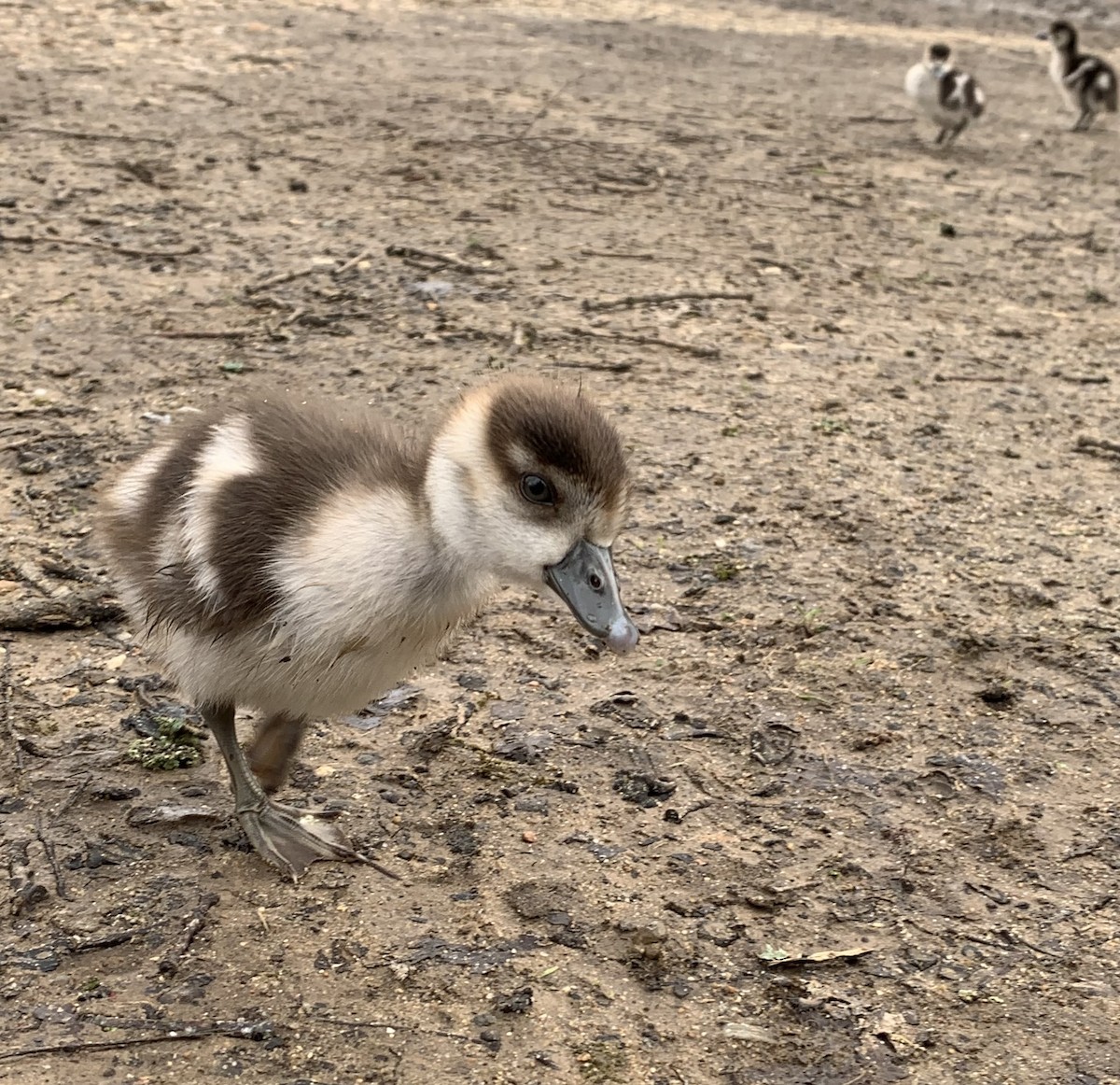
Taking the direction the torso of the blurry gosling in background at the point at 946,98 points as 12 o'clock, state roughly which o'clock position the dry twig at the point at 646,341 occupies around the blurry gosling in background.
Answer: The dry twig is roughly at 11 o'clock from the blurry gosling in background.

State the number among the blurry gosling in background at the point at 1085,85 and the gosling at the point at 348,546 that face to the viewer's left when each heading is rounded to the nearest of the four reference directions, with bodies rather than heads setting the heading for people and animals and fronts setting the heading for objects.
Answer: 1

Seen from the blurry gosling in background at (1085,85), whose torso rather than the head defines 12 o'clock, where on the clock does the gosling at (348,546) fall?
The gosling is roughly at 9 o'clock from the blurry gosling in background.

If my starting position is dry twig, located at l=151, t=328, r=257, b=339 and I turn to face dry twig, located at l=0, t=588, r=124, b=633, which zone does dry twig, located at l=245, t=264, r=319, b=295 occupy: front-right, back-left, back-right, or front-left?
back-left

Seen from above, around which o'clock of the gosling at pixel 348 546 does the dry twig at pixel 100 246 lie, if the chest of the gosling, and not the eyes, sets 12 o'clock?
The dry twig is roughly at 7 o'clock from the gosling.

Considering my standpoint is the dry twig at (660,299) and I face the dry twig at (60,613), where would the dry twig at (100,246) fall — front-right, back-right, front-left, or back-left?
front-right

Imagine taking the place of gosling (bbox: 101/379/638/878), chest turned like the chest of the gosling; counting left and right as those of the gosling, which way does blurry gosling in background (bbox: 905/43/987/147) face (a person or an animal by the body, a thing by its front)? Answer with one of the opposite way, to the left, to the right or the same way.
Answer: to the right

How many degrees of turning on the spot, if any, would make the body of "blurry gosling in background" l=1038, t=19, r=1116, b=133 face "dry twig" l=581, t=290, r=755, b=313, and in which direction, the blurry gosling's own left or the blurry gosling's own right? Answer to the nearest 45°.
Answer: approximately 90° to the blurry gosling's own left

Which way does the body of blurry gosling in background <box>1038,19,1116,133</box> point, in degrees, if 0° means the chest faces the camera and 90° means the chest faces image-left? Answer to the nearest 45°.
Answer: approximately 90°

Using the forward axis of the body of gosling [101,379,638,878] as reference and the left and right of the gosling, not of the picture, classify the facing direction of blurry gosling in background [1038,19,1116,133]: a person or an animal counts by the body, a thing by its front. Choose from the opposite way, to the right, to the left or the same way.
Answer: the opposite way

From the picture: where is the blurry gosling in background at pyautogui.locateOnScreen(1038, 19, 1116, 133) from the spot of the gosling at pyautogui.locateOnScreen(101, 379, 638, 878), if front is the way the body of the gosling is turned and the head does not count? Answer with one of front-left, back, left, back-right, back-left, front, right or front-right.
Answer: left

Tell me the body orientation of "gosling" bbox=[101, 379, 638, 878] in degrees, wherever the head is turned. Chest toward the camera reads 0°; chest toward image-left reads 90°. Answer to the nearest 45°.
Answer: approximately 315°

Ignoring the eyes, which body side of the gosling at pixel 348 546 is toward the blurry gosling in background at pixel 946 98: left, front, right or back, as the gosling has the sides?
left

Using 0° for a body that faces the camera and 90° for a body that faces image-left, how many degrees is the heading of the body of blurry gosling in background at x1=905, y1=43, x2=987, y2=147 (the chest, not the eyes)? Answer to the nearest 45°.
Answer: approximately 45°
